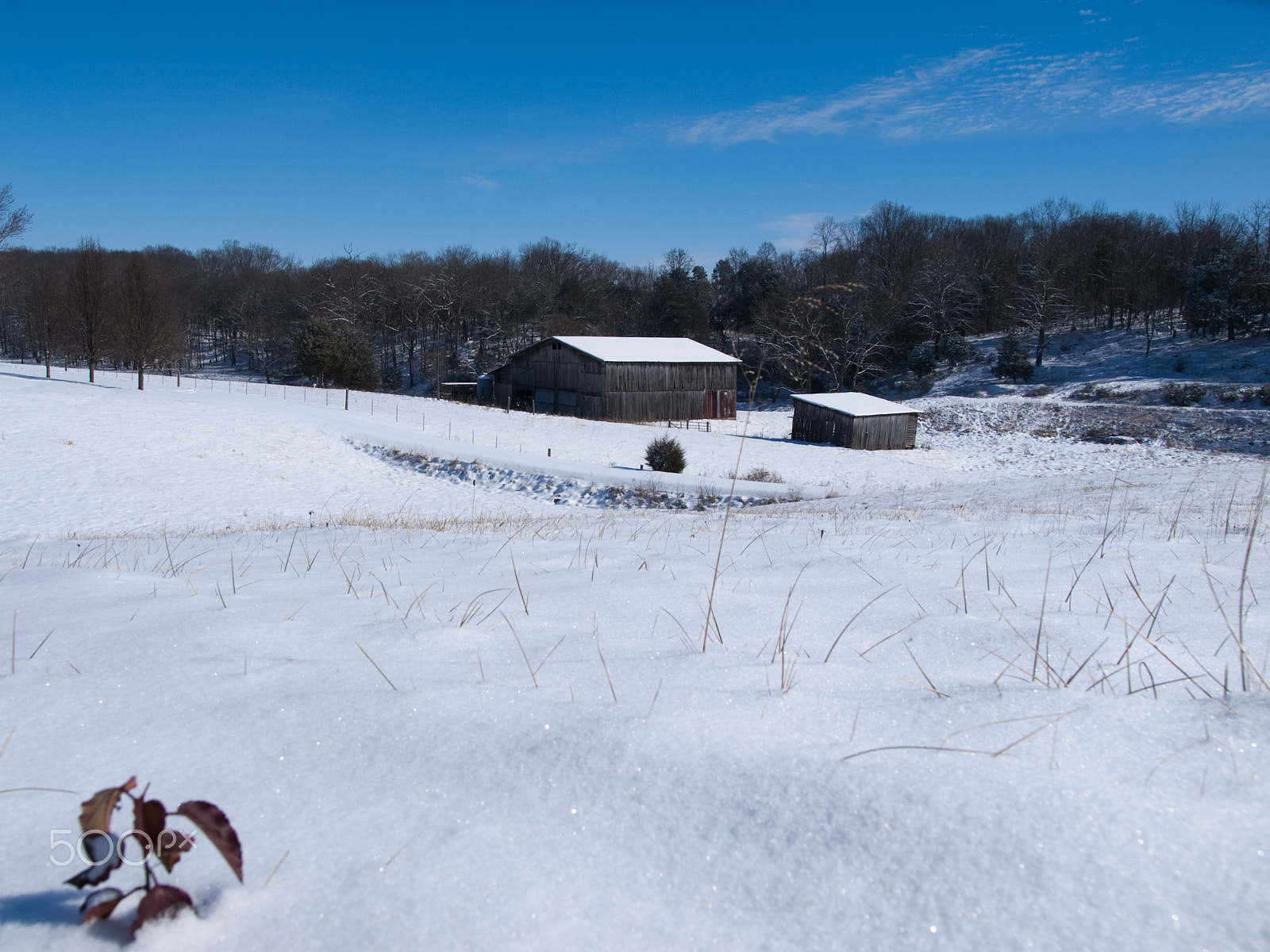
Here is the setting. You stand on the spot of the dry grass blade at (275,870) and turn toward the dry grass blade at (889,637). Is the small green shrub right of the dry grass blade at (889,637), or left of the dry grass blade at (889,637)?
left

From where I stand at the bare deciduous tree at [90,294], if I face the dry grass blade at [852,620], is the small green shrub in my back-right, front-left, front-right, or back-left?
front-left

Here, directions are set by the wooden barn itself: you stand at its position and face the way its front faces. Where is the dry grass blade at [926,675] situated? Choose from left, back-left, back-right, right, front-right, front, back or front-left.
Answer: front-left

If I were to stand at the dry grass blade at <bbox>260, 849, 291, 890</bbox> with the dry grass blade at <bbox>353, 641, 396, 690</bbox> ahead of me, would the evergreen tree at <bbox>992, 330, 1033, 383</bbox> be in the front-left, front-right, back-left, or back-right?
front-right

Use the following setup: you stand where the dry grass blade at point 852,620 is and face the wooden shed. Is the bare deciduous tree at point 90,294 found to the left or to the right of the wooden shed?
left

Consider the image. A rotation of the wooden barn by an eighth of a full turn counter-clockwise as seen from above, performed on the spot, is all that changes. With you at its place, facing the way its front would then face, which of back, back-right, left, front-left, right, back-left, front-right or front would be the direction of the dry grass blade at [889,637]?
front

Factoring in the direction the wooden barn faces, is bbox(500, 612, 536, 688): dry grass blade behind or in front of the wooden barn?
in front

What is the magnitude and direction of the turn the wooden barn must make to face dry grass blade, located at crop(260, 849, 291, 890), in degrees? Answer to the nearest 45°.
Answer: approximately 45° to its left

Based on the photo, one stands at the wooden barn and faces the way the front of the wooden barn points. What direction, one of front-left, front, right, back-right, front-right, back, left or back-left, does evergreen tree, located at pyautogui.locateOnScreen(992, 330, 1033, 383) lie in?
back-left

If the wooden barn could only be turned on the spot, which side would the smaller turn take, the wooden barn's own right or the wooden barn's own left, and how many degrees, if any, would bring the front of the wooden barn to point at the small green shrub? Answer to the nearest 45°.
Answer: approximately 45° to the wooden barn's own left

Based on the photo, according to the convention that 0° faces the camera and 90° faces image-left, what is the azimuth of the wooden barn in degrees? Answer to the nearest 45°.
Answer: approximately 45°

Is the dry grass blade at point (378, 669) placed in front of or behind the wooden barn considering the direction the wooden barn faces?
in front
